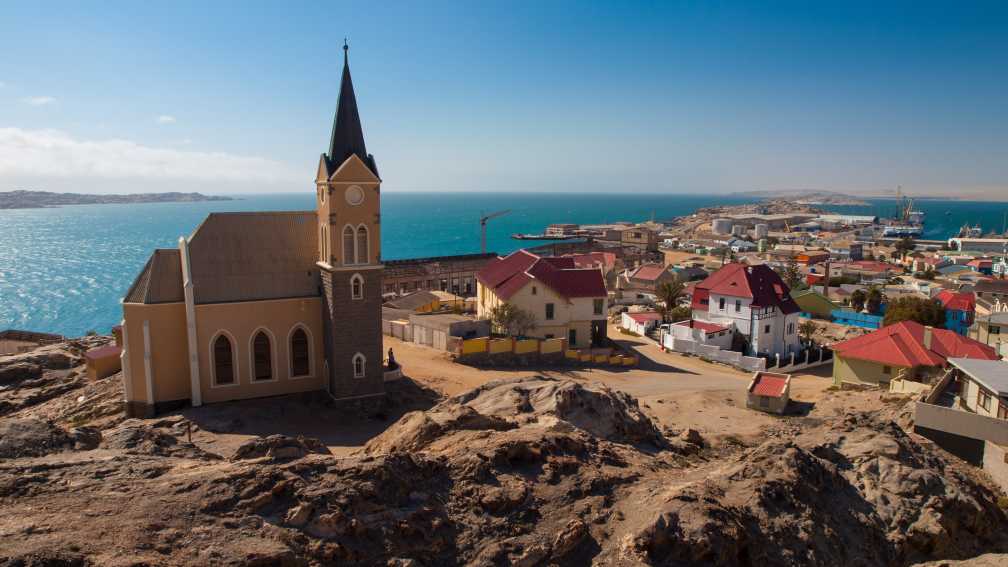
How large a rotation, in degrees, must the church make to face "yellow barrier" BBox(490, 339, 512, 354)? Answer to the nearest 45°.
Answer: approximately 45° to its left

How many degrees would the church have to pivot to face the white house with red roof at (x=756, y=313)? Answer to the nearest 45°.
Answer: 0° — it already faces it

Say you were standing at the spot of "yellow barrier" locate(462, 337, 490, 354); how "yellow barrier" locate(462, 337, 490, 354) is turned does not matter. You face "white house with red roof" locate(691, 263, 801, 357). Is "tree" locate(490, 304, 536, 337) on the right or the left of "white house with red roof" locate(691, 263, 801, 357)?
left

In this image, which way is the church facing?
to the viewer's right
